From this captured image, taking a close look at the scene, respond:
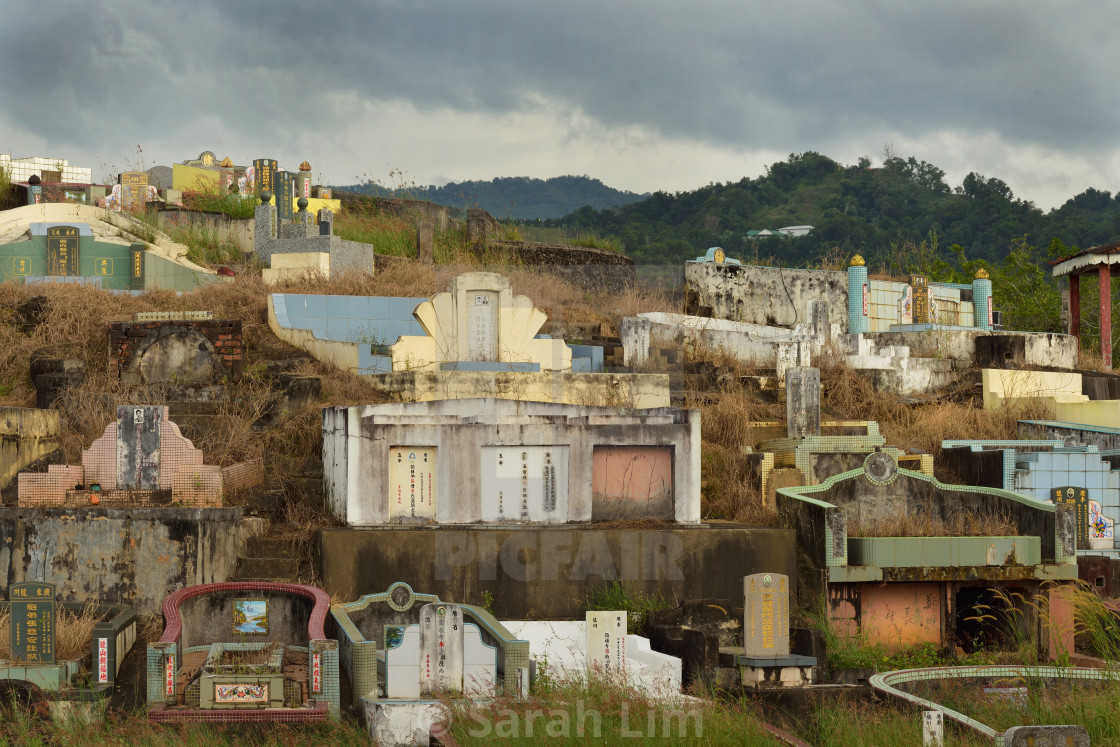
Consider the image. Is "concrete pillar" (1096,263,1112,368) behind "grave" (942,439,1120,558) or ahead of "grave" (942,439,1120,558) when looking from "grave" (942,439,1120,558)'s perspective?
behind

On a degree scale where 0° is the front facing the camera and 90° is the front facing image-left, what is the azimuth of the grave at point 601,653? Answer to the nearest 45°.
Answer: approximately 0°

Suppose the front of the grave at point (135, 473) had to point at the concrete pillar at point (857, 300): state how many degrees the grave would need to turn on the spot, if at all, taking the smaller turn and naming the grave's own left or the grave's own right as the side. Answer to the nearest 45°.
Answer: approximately 135° to the grave's own left

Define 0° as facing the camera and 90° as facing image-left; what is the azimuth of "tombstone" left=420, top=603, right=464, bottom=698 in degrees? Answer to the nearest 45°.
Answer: approximately 0°

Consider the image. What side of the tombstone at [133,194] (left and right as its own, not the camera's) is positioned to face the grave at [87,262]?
front
